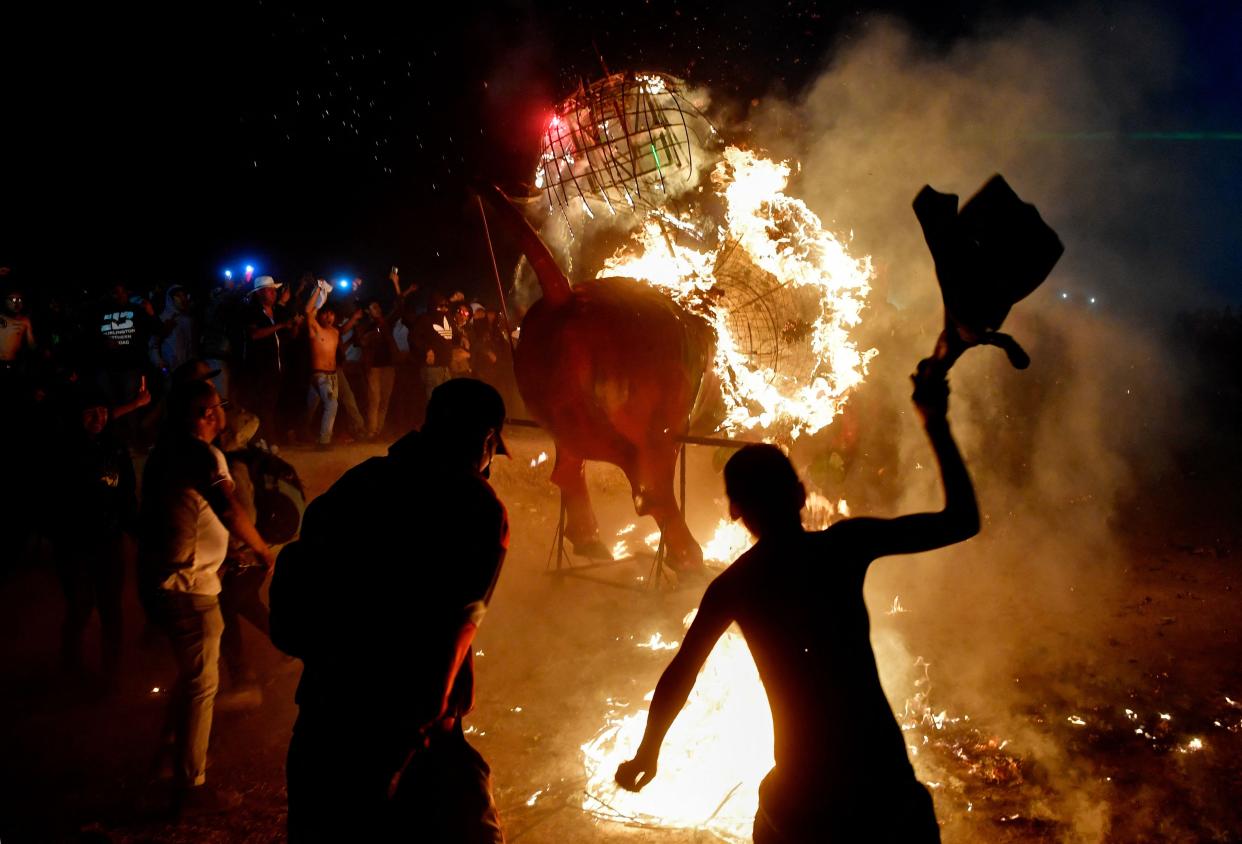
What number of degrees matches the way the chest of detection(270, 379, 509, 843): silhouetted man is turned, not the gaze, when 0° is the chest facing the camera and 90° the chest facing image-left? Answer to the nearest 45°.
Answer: approximately 225°

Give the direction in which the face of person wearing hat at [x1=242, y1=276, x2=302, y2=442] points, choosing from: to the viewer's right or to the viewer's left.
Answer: to the viewer's right
